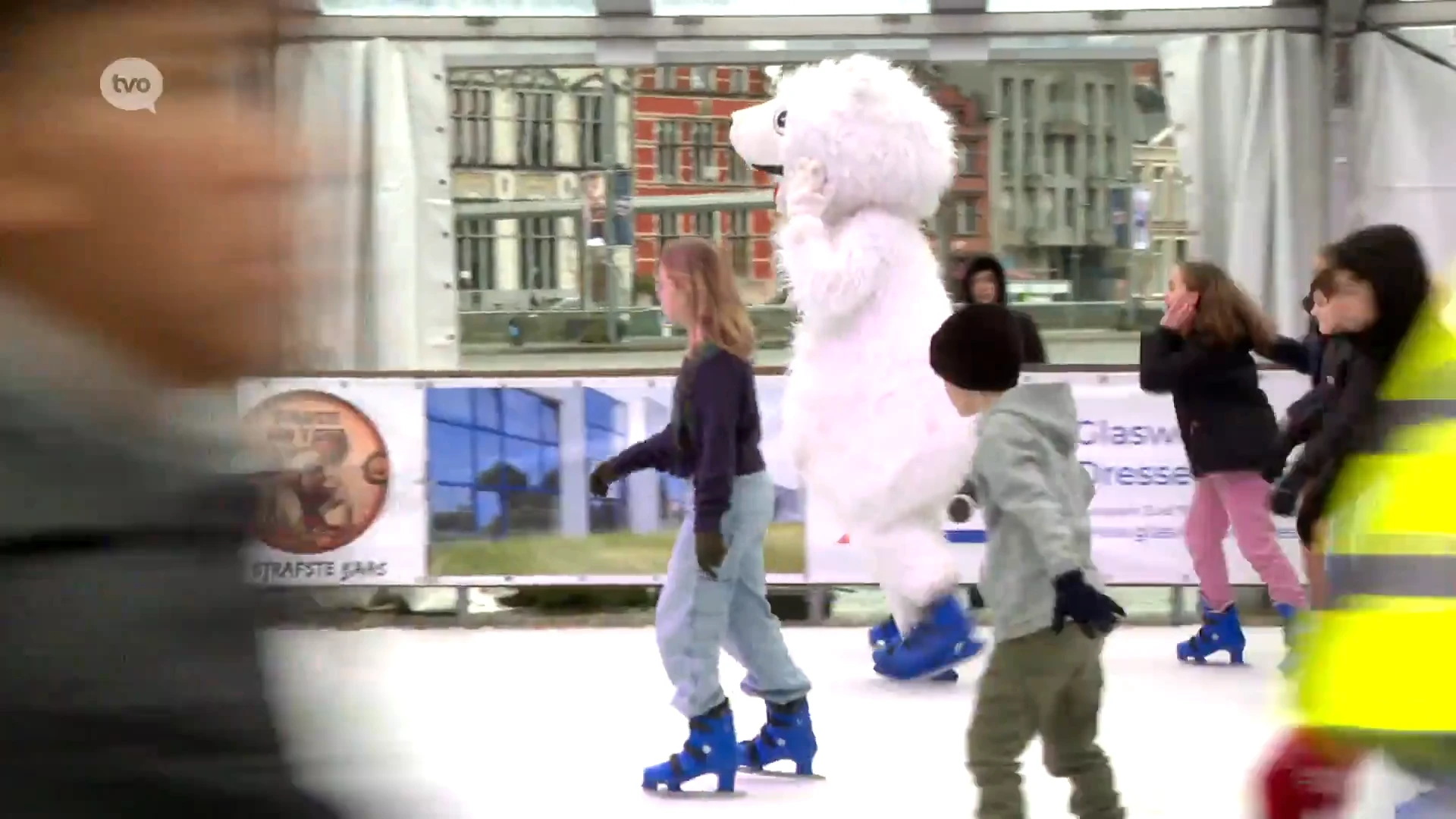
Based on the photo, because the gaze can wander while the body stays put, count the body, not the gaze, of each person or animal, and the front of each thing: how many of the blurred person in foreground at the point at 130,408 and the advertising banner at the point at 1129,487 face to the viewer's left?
0

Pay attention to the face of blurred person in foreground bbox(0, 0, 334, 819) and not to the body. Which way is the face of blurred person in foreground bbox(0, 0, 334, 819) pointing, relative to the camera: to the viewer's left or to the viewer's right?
to the viewer's right

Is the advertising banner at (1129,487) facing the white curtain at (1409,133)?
no

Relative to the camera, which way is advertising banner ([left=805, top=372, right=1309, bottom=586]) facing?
toward the camera

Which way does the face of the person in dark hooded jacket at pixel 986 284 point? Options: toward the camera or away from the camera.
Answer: toward the camera

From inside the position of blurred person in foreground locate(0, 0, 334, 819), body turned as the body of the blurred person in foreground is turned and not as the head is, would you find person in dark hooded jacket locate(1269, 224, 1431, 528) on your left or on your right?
on your left

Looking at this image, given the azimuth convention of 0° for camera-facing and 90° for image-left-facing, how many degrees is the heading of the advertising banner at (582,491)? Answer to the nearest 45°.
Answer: approximately 0°

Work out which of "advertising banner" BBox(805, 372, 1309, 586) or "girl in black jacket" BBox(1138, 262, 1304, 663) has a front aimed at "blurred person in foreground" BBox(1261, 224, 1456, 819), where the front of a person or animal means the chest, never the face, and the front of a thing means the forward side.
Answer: the advertising banner

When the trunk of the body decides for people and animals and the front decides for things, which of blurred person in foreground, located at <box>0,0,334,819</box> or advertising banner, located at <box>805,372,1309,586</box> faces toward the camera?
the advertising banner

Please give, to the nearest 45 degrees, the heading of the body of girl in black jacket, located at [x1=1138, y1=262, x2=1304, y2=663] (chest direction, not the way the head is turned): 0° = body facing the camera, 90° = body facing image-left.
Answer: approximately 90°

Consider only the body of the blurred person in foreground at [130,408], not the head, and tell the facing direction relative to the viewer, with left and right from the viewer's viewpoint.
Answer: facing to the right of the viewer

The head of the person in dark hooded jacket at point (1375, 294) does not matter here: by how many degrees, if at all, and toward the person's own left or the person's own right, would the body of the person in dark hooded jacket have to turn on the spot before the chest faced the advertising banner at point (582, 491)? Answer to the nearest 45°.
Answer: approximately 45° to the person's own right

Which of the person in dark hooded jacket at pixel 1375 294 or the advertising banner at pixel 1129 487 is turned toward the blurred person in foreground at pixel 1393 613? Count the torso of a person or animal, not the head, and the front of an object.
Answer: the advertising banner

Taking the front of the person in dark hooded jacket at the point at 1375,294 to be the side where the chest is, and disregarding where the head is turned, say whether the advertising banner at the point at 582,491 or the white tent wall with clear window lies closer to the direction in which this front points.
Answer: the advertising banner

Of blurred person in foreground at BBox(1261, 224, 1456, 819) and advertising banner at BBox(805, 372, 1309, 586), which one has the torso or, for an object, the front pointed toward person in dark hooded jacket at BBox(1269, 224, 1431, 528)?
the advertising banner

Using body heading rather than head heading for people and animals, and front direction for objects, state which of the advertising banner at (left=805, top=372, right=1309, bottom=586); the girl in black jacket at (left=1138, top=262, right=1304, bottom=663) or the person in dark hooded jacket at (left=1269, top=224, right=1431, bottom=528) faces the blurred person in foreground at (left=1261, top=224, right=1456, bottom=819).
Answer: the advertising banner

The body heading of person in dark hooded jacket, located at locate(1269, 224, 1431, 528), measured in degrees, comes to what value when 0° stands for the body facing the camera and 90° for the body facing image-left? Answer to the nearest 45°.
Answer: approximately 90°
